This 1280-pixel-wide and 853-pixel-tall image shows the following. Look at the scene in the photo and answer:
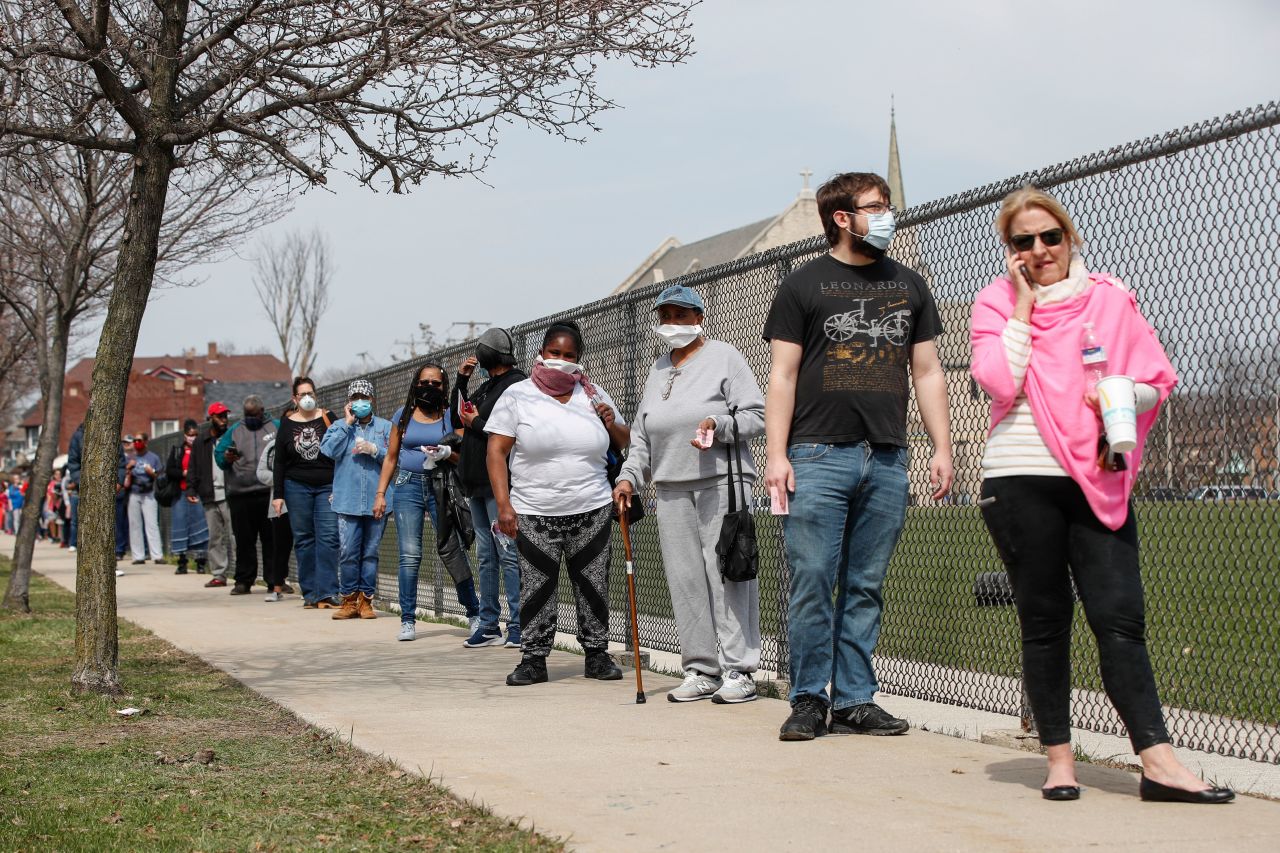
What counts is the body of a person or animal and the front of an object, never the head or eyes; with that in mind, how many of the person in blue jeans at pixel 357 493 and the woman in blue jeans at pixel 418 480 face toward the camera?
2

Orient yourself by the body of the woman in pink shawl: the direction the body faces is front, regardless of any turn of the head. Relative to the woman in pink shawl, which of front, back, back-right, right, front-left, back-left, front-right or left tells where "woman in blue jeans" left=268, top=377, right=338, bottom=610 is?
back-right

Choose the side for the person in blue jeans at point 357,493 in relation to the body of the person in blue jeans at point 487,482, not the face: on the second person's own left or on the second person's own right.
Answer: on the second person's own right
